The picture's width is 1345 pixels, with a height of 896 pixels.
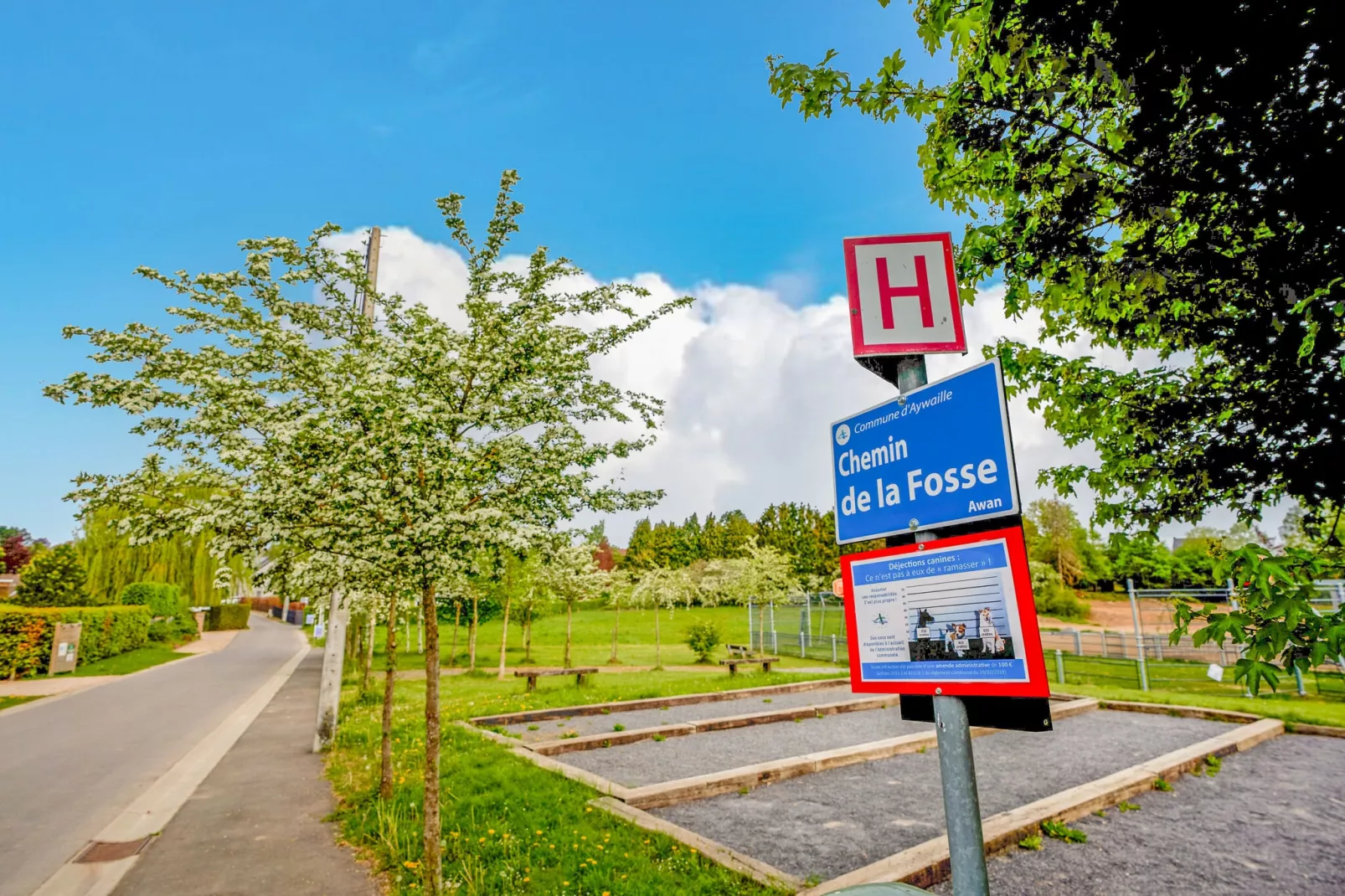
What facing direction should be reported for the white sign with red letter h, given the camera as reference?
facing the viewer

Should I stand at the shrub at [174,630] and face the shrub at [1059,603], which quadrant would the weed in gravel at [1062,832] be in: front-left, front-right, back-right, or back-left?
front-right

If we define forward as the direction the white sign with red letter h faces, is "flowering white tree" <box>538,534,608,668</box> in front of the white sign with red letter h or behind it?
behind

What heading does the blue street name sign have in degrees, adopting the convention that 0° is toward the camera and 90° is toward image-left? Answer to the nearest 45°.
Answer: approximately 45°

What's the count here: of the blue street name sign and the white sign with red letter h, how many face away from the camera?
0

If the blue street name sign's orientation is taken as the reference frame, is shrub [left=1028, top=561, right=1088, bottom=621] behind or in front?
behind

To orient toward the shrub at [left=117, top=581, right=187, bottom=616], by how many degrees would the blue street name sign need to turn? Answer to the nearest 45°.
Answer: approximately 90° to its right
